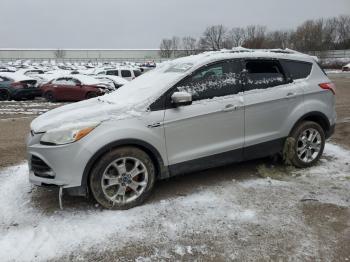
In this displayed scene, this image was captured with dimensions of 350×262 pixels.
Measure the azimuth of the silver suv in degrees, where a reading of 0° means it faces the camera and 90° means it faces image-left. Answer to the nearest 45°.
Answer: approximately 45°
